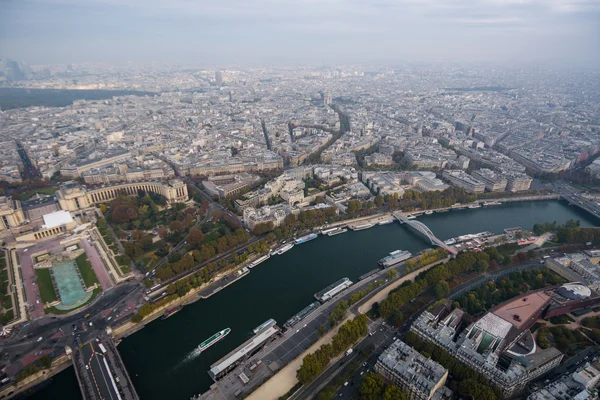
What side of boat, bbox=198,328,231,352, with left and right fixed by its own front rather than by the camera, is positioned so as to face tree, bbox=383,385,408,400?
right

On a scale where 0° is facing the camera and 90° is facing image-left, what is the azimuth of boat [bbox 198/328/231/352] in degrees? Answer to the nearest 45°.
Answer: approximately 225°

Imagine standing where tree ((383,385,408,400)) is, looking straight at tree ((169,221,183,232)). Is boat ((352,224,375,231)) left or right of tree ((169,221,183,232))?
right

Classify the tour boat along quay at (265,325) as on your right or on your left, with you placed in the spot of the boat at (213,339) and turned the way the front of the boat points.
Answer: on your right

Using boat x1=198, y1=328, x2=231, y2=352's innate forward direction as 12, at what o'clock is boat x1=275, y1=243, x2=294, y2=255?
boat x1=275, y1=243, x2=294, y2=255 is roughly at 12 o'clock from boat x1=198, y1=328, x2=231, y2=352.

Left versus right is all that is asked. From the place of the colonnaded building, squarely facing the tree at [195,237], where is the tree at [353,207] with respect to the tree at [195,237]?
left

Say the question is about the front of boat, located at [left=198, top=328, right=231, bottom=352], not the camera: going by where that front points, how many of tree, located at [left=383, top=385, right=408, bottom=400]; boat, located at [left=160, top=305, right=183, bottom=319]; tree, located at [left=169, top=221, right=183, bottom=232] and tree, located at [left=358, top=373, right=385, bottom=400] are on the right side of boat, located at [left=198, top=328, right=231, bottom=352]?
2

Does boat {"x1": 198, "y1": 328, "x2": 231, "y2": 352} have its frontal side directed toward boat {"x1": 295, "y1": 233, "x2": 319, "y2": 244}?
yes

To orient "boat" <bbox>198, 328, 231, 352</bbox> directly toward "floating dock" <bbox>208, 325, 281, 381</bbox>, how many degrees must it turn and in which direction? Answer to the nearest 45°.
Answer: approximately 90° to its right

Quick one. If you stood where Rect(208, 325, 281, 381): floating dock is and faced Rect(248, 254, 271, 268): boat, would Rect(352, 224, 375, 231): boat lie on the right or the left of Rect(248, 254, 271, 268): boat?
right

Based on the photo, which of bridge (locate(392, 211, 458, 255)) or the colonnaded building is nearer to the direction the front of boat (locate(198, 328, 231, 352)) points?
the bridge

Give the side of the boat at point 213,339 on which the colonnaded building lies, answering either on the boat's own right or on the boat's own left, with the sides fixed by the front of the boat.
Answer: on the boat's own left
